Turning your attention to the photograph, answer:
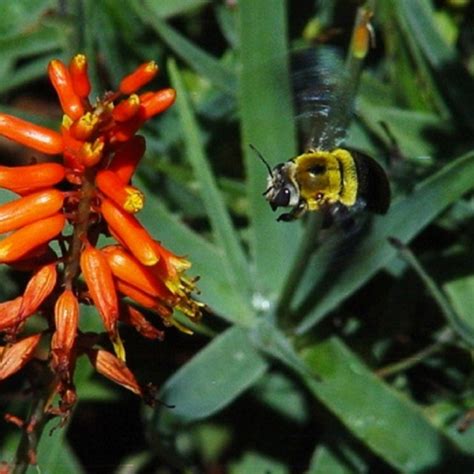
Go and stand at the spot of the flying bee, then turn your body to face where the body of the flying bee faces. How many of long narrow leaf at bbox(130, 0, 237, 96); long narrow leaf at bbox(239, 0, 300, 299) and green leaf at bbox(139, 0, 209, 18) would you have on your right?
3

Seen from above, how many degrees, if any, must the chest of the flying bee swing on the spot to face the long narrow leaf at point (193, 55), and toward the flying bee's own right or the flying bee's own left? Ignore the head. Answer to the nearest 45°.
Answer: approximately 90° to the flying bee's own right

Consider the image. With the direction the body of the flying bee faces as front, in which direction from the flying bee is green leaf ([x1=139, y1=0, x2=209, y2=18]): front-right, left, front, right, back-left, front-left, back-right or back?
right

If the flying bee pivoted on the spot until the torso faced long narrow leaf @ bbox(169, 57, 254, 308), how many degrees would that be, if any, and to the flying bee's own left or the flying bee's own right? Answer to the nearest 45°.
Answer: approximately 45° to the flying bee's own right

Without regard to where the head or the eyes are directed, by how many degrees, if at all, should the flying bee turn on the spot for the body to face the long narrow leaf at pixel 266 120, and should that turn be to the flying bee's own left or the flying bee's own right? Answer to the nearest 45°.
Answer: approximately 90° to the flying bee's own right

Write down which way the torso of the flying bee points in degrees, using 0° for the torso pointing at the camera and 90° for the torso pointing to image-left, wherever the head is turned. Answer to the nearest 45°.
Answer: approximately 90°

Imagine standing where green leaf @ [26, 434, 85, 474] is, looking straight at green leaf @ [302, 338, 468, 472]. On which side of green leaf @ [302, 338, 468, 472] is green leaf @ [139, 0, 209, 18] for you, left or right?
left

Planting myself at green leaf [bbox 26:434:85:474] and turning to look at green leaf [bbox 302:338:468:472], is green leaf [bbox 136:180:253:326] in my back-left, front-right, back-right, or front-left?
front-left

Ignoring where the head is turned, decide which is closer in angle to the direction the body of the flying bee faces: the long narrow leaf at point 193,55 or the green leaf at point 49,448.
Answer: the green leaf

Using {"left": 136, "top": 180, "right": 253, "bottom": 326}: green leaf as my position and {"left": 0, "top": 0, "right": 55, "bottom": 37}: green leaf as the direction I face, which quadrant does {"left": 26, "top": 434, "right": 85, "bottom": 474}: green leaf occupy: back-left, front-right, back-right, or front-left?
back-left
